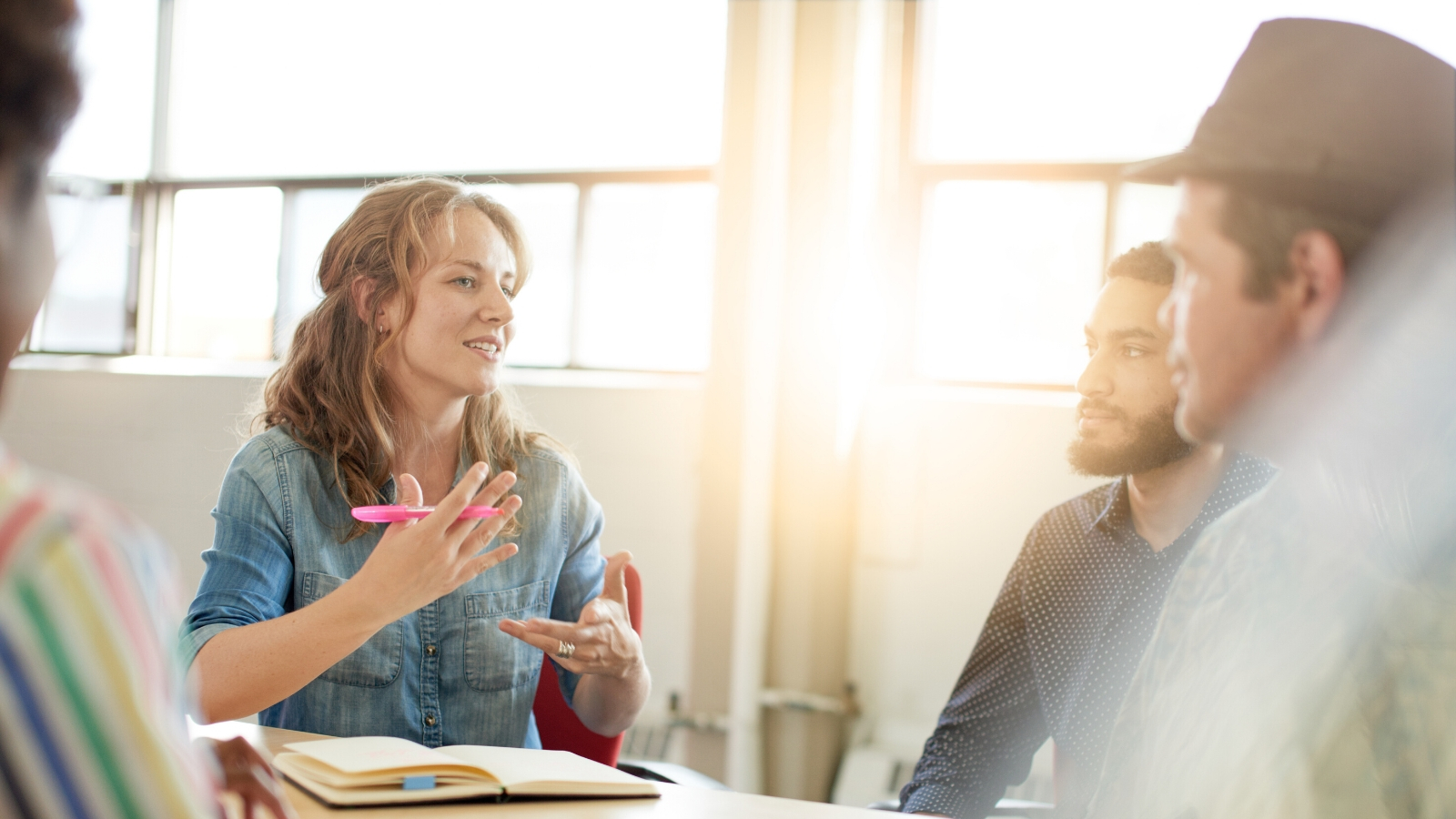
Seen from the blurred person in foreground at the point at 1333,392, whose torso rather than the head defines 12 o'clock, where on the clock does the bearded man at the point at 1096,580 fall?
The bearded man is roughly at 1 o'clock from the blurred person in foreground.

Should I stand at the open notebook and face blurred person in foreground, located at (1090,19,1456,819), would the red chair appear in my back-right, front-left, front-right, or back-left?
back-left

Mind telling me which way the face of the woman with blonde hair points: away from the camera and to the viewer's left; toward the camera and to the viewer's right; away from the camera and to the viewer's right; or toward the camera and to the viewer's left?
toward the camera and to the viewer's right

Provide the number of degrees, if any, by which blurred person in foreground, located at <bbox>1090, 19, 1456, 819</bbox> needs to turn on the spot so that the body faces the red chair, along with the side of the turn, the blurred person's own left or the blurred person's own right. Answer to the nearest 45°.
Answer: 0° — they already face it

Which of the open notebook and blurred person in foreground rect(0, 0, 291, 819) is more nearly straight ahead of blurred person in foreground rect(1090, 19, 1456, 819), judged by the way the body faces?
the open notebook

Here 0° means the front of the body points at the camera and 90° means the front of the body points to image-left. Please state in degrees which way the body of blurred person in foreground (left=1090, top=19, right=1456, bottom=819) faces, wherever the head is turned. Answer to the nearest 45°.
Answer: approximately 135°
